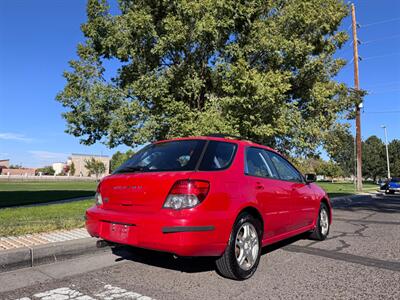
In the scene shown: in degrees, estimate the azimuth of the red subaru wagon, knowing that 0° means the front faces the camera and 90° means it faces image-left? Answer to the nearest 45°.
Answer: approximately 225°

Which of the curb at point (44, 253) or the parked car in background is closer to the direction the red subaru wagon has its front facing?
the parked car in background

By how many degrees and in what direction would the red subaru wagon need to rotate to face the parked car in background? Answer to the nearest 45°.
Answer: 0° — it already faces it

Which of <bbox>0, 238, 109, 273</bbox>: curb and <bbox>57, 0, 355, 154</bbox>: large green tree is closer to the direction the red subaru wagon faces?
the large green tree

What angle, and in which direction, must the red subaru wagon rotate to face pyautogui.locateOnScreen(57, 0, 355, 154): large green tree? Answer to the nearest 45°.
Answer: approximately 45° to its left

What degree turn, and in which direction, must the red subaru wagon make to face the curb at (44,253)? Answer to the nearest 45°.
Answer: approximately 135° to its left
